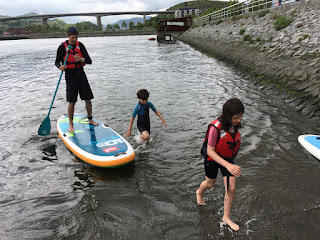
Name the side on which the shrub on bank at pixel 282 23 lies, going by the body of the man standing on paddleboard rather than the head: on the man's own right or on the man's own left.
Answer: on the man's own left

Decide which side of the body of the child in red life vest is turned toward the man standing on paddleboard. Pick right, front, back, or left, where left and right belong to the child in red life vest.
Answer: back

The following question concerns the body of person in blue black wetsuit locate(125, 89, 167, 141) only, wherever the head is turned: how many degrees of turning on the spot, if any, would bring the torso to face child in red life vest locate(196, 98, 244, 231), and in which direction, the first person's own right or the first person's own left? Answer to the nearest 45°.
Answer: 0° — they already face them

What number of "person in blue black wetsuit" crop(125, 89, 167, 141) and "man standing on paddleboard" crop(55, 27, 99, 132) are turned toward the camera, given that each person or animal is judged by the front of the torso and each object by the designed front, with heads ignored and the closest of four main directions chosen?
2

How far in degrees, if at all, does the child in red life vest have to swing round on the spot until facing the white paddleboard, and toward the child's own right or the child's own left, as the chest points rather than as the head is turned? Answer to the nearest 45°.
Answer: approximately 90° to the child's own left

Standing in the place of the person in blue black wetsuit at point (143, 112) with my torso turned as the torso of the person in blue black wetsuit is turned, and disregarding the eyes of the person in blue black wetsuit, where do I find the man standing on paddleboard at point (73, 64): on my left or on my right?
on my right

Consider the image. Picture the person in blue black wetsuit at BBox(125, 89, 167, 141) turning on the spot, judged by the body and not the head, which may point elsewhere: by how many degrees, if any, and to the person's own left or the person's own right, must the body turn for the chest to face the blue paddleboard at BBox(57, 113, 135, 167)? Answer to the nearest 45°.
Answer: approximately 90° to the person's own right
